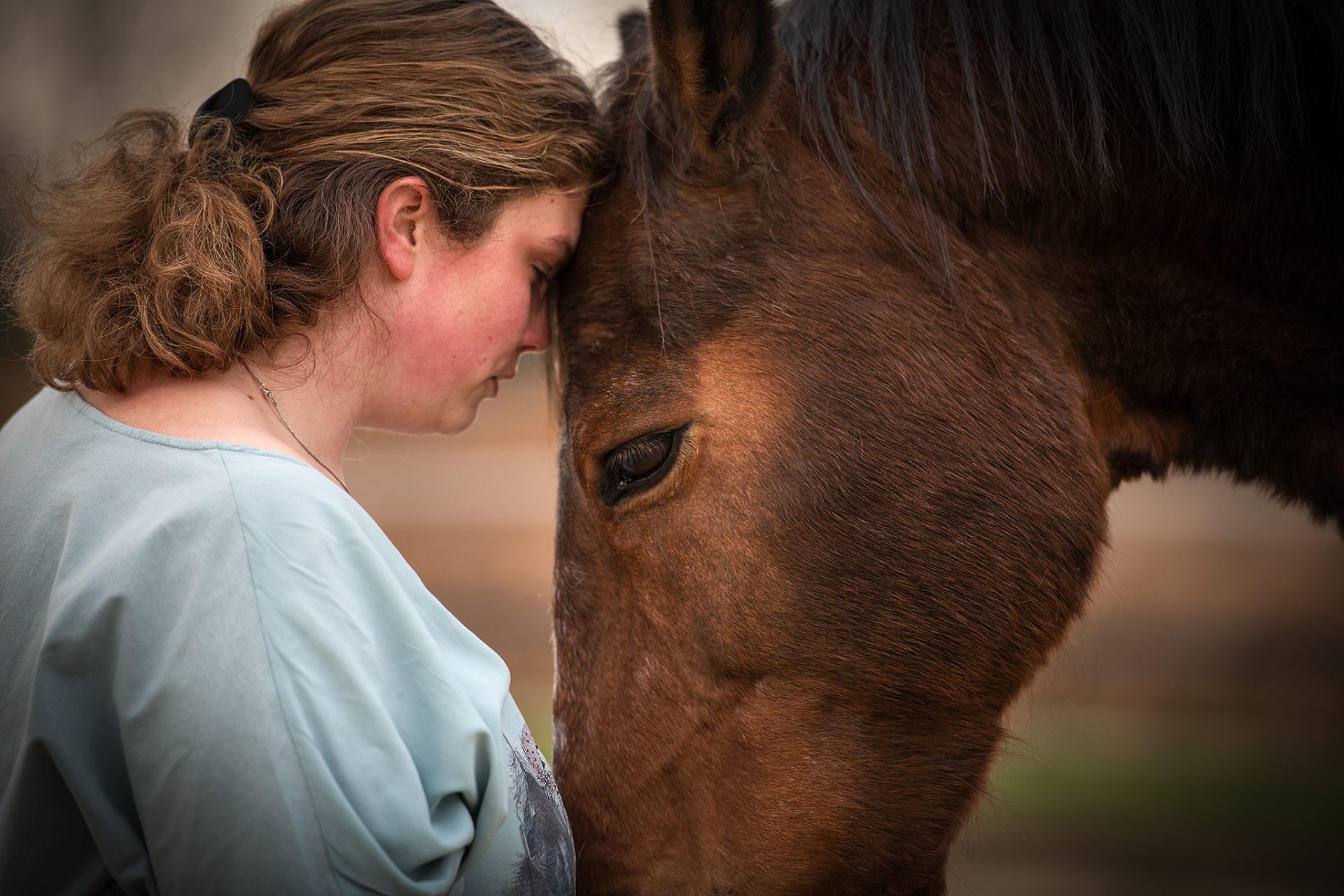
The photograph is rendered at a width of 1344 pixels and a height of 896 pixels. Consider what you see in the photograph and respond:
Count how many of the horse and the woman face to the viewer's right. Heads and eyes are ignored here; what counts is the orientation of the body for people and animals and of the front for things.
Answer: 1

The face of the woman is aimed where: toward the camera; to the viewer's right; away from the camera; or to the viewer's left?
to the viewer's right

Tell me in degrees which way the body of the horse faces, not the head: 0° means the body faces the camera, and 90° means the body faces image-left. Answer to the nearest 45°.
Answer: approximately 90°

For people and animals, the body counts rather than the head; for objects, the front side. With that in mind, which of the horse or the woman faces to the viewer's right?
the woman

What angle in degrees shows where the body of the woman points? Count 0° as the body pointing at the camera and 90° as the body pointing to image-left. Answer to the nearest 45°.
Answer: approximately 270°
